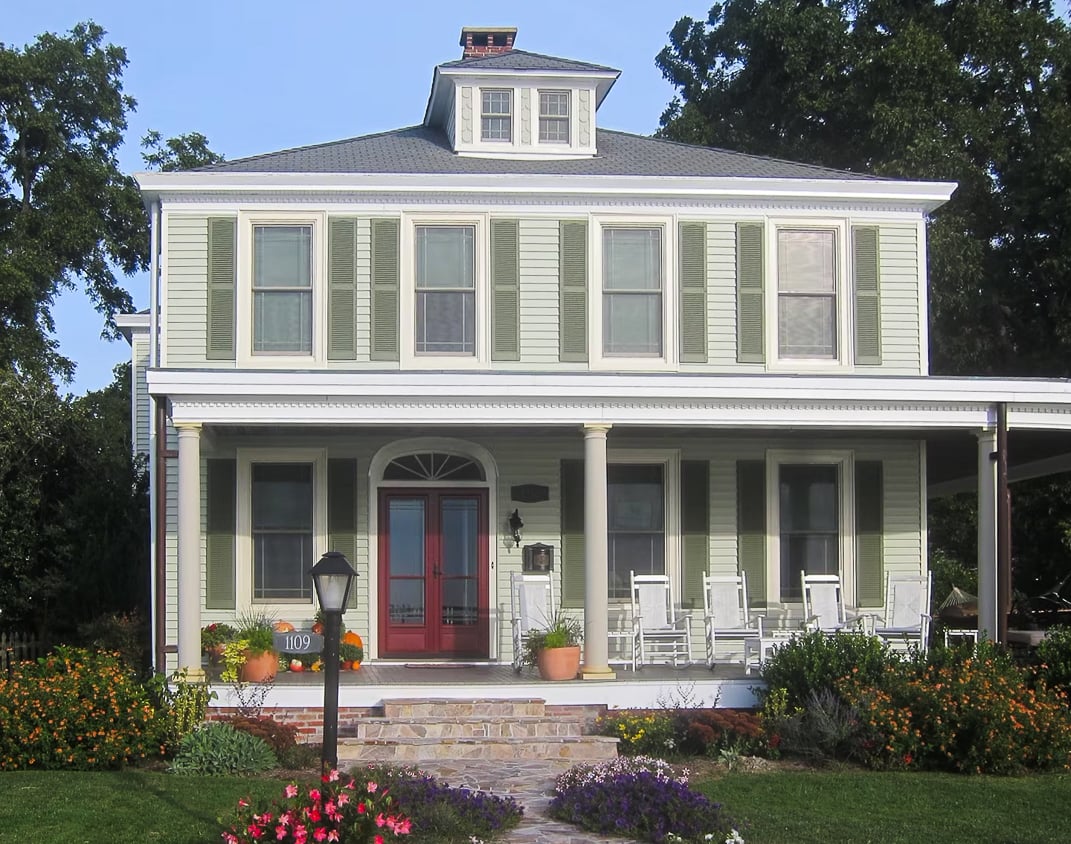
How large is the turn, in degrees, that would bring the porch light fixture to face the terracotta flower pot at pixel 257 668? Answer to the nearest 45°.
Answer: approximately 45° to its right

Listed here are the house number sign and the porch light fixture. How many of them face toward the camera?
2

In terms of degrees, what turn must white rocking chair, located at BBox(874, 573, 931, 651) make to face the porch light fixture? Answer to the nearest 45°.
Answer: approximately 45° to its right

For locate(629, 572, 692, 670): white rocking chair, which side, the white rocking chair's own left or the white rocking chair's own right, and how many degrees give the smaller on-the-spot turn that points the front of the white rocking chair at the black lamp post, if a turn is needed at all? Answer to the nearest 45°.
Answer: approximately 45° to the white rocking chair's own right
